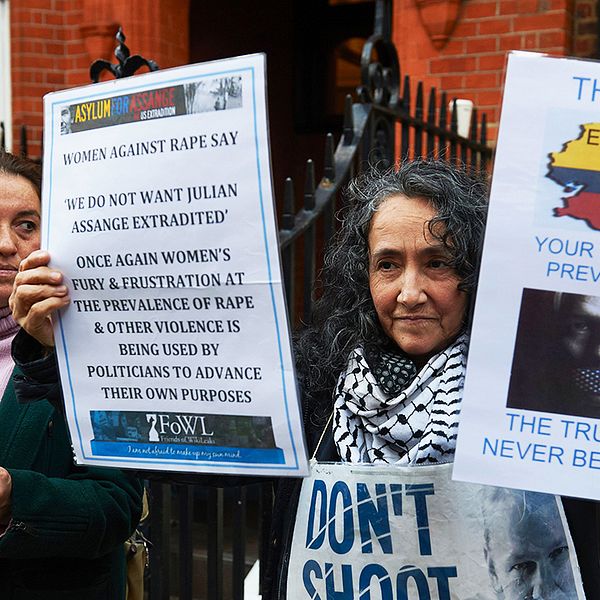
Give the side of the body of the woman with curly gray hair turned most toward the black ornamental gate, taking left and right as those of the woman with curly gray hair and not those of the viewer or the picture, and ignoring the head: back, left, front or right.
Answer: back

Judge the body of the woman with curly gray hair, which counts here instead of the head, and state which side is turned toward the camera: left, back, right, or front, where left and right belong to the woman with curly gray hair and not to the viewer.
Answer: front

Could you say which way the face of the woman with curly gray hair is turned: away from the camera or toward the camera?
toward the camera

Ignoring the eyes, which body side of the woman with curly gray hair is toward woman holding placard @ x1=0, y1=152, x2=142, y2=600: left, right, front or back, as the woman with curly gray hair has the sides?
right
